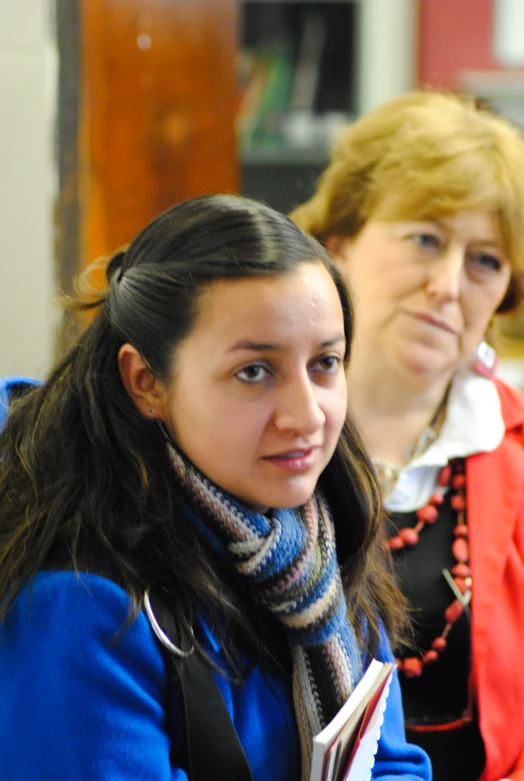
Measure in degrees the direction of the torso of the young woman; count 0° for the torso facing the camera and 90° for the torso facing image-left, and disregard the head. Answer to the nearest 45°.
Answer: approximately 315°

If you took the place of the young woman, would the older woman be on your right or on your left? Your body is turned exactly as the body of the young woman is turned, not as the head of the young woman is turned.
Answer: on your left

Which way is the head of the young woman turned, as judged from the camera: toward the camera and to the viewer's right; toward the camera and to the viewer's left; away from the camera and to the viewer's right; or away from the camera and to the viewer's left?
toward the camera and to the viewer's right
